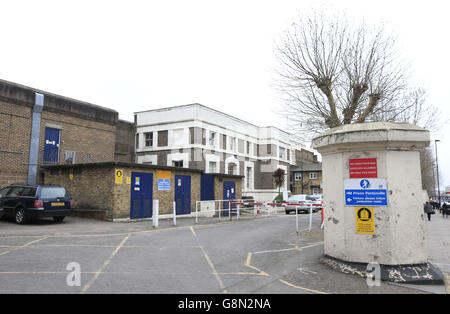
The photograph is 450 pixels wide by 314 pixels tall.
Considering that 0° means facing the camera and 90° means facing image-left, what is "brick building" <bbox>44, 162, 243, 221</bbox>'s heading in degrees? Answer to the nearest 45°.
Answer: approximately 315°

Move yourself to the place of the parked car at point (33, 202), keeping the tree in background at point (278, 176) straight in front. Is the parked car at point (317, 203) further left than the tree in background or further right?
right

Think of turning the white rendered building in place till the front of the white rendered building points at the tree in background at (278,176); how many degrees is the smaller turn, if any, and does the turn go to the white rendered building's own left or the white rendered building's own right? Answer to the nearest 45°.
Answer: approximately 90° to the white rendered building's own left

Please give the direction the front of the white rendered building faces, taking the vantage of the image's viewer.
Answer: facing the viewer and to the right of the viewer

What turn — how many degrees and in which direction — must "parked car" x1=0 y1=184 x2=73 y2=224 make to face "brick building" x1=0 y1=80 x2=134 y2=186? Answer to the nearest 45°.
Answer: approximately 45° to its right

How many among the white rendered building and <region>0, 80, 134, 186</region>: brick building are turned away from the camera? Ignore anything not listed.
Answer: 0

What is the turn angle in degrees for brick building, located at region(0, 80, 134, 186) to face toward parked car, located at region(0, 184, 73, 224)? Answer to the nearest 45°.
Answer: approximately 45° to its right

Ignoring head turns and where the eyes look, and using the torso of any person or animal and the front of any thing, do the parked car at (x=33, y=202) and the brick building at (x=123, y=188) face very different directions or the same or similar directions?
very different directions

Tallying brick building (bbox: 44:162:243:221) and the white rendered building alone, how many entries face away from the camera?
0

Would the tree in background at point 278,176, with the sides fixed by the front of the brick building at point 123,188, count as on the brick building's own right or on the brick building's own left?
on the brick building's own left

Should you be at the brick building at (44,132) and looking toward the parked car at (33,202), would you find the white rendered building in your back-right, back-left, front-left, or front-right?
back-left
